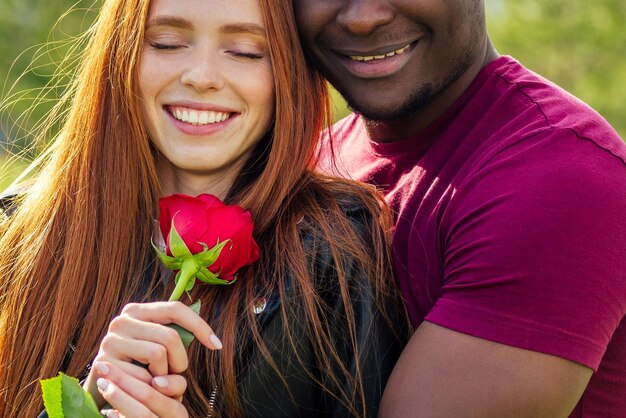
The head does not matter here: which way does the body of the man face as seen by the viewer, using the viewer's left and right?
facing the viewer and to the left of the viewer

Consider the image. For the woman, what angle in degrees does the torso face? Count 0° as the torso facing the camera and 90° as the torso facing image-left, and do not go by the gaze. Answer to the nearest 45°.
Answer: approximately 0°

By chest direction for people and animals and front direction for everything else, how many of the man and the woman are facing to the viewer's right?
0

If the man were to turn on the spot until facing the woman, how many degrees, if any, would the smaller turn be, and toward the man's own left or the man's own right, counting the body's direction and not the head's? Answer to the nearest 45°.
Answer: approximately 45° to the man's own right
